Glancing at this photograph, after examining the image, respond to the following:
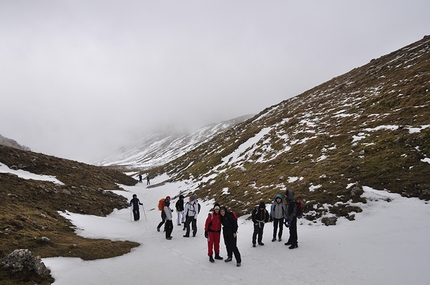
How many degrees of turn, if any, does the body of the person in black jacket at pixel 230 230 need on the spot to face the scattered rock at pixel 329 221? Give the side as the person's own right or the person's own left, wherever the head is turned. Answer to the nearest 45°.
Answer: approximately 180°

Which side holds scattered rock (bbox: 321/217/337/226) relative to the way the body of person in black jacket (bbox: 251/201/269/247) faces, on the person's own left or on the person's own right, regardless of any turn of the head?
on the person's own left

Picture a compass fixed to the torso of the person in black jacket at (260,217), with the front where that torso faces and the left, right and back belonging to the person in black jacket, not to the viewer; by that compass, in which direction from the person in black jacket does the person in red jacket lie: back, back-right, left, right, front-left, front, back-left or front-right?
front-right

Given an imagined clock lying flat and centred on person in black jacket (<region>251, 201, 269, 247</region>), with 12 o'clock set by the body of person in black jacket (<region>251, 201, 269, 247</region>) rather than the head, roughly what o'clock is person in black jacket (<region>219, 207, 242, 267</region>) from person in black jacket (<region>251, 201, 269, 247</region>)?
person in black jacket (<region>219, 207, 242, 267</region>) is roughly at 1 o'clock from person in black jacket (<region>251, 201, 269, 247</region>).

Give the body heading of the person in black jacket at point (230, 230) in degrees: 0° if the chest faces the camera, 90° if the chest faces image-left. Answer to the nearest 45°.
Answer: approximately 45°

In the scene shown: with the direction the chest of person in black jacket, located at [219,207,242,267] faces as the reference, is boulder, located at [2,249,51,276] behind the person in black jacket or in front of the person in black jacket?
in front

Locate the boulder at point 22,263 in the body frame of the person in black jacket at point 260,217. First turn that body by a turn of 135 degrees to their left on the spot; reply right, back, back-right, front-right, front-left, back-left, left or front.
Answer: back

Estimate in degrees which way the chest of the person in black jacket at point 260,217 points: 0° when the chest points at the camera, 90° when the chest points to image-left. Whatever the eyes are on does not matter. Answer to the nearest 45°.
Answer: approximately 0°

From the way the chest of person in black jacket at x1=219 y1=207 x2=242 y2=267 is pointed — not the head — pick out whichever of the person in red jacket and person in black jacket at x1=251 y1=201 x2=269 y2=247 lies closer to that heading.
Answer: the person in red jacket

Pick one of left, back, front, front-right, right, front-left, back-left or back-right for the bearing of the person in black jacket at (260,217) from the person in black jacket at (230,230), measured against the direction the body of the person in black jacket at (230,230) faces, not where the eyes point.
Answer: back

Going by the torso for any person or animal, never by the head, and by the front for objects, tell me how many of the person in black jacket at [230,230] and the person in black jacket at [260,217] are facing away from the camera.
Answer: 0
